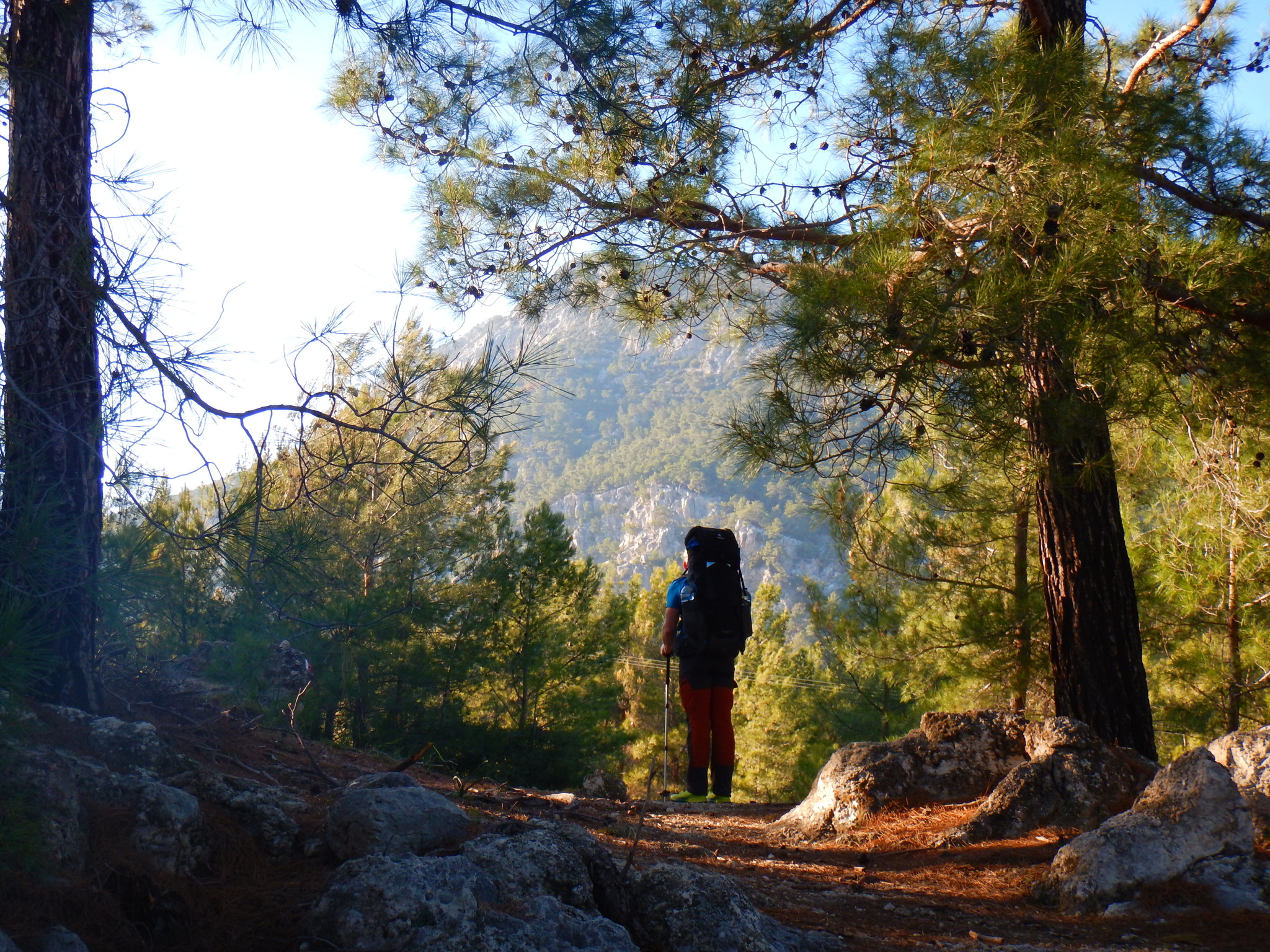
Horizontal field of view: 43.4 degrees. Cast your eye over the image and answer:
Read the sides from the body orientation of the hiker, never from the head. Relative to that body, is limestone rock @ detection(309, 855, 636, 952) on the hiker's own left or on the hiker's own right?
on the hiker's own left

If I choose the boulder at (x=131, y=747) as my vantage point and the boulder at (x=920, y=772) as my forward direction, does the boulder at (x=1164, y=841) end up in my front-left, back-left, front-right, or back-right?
front-right

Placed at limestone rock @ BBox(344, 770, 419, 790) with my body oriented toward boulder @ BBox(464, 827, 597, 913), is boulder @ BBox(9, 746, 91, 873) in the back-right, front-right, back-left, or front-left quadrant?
front-right

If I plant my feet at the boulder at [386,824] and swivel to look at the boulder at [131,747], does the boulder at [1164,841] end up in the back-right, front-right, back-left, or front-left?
back-right

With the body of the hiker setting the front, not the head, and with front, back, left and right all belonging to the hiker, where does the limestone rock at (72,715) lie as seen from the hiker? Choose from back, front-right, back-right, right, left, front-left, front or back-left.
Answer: left

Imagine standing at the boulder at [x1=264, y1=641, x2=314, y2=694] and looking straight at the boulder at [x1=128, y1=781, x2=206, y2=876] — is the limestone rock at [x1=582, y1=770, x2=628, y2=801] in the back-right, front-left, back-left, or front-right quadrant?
front-left

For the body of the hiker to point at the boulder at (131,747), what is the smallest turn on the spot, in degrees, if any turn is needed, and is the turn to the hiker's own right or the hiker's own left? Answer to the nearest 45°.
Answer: approximately 90° to the hiker's own left

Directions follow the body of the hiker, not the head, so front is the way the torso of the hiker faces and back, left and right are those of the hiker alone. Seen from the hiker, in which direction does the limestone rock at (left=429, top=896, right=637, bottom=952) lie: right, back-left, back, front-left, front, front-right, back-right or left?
back-left

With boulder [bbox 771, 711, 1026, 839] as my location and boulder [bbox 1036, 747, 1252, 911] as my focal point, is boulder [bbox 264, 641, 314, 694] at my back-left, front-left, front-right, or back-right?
back-right

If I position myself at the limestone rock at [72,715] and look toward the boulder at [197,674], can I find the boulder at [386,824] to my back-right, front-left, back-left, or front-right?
back-right

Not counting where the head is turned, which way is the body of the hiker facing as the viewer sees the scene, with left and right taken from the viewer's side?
facing away from the viewer and to the left of the viewer

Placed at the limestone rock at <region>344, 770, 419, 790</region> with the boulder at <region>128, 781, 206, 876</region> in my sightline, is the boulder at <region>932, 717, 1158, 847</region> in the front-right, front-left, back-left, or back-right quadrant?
back-left
